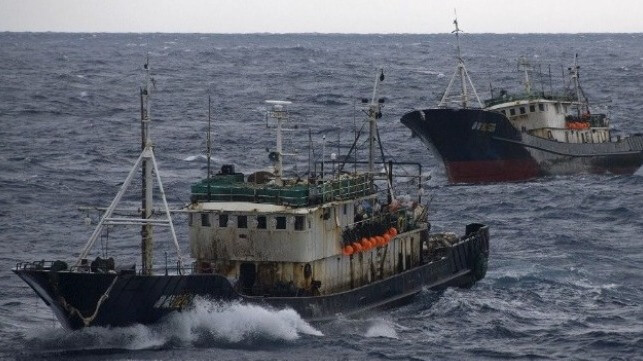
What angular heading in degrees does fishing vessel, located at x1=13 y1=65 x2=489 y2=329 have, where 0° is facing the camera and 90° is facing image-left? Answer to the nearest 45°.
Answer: approximately 45°

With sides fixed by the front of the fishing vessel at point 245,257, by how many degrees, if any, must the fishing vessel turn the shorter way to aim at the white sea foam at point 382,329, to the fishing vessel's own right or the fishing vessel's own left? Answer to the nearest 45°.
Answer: approximately 135° to the fishing vessel's own left
